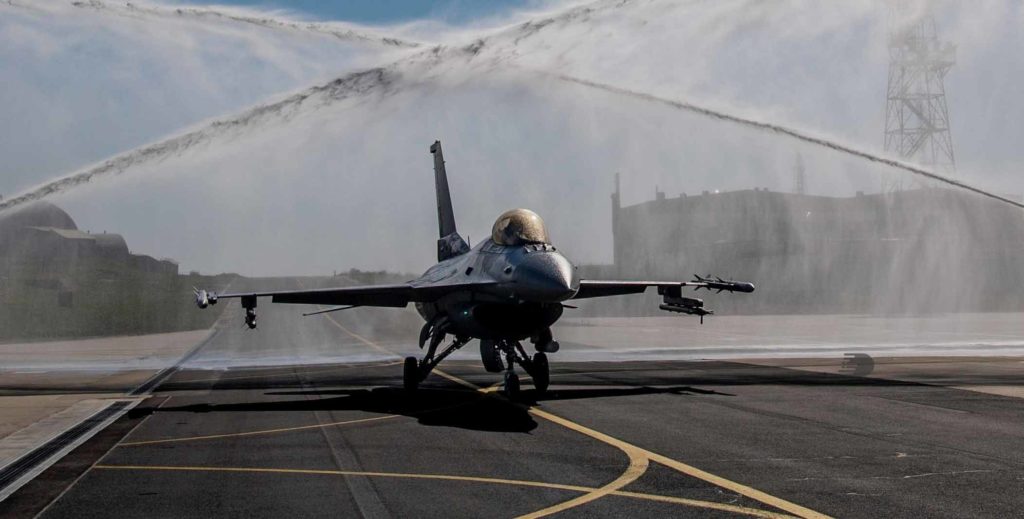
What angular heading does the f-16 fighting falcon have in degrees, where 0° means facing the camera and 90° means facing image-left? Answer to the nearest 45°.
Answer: approximately 0°
